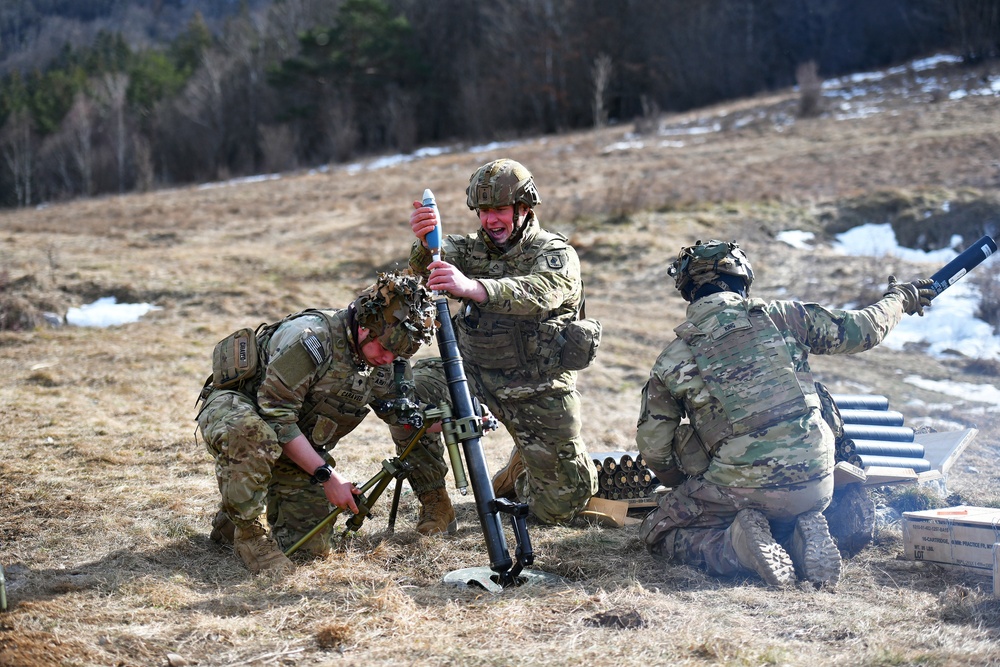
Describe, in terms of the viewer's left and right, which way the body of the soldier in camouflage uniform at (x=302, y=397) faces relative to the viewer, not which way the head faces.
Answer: facing the viewer and to the right of the viewer

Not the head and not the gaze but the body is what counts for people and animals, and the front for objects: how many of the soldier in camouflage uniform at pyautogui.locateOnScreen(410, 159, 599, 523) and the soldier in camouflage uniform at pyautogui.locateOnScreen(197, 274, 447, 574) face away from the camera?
0

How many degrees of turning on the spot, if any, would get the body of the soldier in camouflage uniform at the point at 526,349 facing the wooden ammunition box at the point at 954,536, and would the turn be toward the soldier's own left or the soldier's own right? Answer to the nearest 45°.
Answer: approximately 90° to the soldier's own left

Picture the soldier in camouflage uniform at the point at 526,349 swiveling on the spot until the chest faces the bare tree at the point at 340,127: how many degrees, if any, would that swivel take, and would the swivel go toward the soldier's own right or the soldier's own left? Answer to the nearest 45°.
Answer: approximately 135° to the soldier's own right

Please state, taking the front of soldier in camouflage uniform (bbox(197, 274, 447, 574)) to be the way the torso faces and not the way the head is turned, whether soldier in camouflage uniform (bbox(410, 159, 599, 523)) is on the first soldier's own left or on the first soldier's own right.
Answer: on the first soldier's own left

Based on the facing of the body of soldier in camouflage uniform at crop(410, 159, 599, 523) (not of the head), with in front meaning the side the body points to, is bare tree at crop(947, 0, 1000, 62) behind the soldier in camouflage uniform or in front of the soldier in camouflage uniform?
behind

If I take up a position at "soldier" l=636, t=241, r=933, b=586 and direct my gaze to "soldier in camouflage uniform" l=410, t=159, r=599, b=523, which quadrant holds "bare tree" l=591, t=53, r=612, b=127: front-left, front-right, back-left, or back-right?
front-right

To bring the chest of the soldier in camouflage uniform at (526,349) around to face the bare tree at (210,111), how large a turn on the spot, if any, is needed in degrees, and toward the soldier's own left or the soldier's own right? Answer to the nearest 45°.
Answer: approximately 135° to the soldier's own right

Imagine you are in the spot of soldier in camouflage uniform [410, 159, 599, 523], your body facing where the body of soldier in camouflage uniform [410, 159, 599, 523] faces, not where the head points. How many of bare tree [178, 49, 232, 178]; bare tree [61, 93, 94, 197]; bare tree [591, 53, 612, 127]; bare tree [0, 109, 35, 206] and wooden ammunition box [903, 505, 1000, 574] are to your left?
1

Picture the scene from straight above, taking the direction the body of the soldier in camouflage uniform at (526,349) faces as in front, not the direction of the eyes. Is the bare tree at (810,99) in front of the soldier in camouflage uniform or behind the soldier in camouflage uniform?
behind

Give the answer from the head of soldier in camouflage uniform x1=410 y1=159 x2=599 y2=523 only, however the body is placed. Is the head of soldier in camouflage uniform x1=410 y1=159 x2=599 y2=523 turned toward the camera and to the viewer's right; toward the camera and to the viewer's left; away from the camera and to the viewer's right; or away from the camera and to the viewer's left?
toward the camera and to the viewer's left

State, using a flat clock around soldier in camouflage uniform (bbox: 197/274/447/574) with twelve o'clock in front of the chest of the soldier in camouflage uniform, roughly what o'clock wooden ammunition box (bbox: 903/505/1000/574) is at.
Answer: The wooden ammunition box is roughly at 11 o'clock from the soldier in camouflage uniform.
